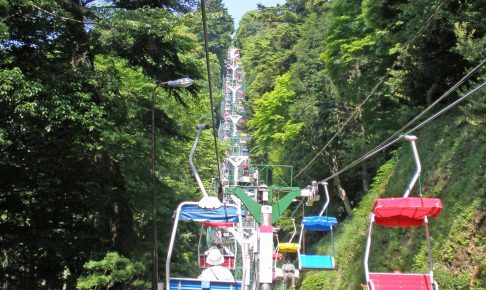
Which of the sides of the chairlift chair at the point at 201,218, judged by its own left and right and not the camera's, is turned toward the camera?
back

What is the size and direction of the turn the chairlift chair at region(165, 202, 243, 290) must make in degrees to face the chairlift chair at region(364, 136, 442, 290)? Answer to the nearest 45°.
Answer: approximately 135° to its right
